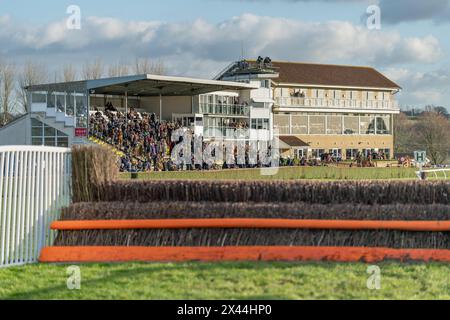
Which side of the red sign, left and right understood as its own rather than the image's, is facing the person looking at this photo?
front

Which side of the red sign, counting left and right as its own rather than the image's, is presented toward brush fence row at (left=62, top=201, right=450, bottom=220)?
front

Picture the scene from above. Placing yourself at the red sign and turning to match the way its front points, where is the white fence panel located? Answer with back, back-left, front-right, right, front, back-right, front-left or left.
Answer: front
